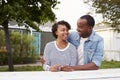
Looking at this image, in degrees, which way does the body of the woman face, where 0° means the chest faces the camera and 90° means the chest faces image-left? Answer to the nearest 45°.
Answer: approximately 0°

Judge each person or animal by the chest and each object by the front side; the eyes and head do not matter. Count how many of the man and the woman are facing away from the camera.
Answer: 0

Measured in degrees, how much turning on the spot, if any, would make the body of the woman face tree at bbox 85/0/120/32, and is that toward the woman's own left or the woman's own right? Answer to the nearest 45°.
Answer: approximately 180°

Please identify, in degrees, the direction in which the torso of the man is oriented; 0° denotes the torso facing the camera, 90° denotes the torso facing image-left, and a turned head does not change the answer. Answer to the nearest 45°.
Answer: approximately 45°

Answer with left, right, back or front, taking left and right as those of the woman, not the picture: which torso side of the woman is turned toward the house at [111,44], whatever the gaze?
back

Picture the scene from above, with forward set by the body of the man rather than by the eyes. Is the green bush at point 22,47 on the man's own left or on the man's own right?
on the man's own right
